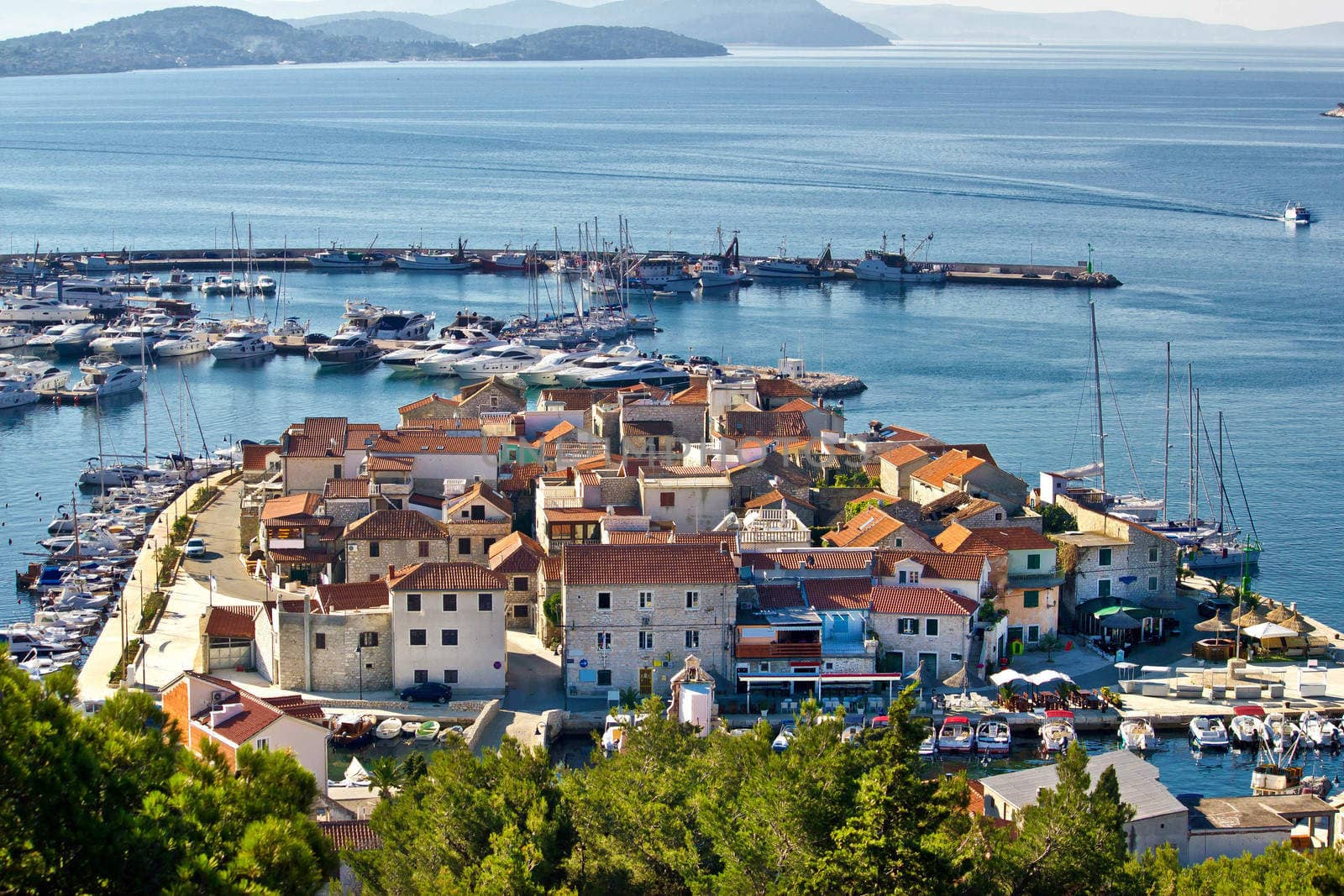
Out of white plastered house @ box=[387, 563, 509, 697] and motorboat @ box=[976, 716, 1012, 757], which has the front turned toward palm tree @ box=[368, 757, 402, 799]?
the white plastered house

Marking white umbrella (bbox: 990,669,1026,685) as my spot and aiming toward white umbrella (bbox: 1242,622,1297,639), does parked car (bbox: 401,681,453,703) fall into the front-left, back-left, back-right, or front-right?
back-left

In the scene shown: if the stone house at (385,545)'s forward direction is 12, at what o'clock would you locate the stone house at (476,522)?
the stone house at (476,522) is roughly at 8 o'clock from the stone house at (385,545).

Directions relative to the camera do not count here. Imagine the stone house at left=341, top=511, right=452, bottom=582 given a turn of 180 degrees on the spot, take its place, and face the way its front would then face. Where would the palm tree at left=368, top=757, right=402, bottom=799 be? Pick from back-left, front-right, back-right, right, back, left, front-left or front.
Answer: back

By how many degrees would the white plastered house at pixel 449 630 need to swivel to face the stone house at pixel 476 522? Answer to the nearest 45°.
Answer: approximately 180°

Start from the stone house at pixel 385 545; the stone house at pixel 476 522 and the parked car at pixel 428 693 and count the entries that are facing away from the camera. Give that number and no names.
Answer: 0

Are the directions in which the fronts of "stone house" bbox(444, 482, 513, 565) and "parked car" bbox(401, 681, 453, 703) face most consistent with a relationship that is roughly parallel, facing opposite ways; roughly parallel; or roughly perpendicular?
roughly perpendicular

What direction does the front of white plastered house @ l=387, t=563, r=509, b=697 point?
toward the camera

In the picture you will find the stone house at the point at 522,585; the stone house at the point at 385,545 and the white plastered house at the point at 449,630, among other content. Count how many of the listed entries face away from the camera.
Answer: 0

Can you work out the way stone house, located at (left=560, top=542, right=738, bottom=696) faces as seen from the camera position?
facing the viewer

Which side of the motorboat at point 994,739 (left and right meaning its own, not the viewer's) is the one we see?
back

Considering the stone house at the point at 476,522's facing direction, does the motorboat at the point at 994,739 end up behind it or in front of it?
in front

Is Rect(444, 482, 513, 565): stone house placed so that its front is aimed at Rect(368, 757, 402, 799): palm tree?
yes

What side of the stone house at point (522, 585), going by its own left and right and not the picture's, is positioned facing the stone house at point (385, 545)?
right

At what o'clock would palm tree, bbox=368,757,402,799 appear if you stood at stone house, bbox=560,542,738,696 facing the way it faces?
The palm tree is roughly at 1 o'clock from the stone house.

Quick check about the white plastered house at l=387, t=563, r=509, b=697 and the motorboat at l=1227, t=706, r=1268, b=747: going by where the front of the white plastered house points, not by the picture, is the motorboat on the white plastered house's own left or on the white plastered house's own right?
on the white plastered house's own left
